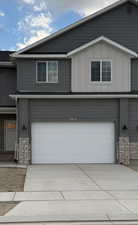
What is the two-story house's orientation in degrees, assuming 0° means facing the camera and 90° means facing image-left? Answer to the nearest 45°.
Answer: approximately 0°
